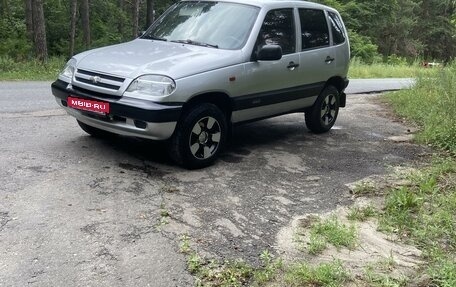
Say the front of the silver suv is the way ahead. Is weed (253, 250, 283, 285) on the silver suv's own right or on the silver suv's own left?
on the silver suv's own left

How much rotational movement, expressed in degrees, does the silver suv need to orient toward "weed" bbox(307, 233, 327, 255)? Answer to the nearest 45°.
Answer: approximately 45° to its left

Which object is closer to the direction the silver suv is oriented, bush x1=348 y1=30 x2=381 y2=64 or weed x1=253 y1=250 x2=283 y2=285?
the weed

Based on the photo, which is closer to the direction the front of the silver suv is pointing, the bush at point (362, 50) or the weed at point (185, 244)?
the weed

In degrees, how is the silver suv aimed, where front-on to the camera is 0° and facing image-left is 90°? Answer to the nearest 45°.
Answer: approximately 45°

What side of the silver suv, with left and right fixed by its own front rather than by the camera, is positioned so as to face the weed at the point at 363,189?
left

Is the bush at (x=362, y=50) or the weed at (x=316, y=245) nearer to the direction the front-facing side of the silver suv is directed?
the weed

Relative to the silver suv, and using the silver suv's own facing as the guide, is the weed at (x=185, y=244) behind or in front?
in front

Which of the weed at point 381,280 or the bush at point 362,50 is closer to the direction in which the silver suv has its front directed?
the weed

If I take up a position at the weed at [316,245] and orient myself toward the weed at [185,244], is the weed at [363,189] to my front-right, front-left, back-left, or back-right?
back-right

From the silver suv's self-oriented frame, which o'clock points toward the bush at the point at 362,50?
The bush is roughly at 5 o'clock from the silver suv.
